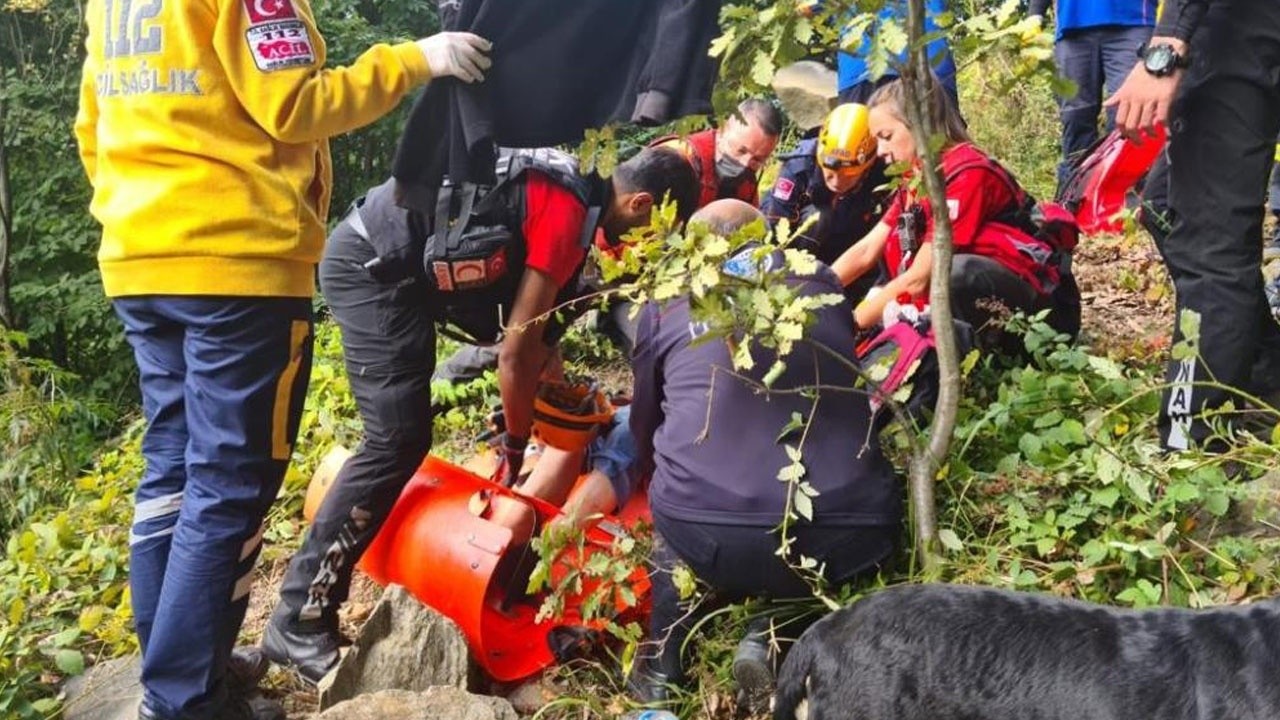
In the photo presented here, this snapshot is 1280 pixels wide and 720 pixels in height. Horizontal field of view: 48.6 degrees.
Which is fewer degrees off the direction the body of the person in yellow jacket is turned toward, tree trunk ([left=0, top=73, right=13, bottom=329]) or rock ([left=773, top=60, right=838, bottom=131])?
the rock

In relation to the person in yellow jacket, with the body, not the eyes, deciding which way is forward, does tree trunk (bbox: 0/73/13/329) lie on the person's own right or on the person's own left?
on the person's own left

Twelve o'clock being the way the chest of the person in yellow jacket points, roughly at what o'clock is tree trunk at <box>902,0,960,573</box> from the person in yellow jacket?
The tree trunk is roughly at 2 o'clock from the person in yellow jacket.

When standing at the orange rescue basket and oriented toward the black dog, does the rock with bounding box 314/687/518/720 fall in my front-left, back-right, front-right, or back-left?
front-right

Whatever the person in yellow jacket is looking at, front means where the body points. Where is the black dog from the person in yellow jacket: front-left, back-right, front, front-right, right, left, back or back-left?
right

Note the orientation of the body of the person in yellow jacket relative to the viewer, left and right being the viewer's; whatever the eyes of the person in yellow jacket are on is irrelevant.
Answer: facing away from the viewer and to the right of the viewer

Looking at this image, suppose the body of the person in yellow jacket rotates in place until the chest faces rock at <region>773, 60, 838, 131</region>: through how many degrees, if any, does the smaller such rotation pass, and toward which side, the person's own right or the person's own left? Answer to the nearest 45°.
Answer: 0° — they already face it

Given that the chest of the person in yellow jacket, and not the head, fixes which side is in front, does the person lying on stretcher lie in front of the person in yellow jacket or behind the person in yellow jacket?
in front
